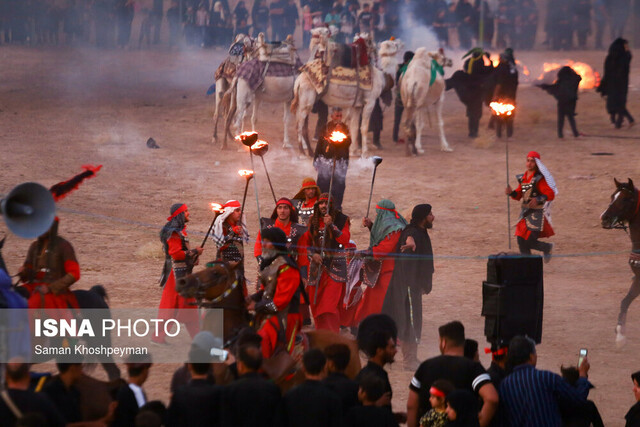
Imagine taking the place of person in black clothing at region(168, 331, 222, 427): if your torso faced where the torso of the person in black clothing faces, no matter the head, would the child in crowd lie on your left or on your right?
on your right

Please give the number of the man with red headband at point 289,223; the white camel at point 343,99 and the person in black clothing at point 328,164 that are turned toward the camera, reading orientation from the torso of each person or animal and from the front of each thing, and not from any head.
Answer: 2

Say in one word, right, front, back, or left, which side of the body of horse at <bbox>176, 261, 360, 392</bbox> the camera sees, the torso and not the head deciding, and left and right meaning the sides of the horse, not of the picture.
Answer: left

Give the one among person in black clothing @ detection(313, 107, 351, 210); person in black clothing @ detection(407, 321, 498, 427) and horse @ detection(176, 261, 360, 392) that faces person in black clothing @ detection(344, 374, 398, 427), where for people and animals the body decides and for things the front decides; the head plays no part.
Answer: person in black clothing @ detection(313, 107, 351, 210)

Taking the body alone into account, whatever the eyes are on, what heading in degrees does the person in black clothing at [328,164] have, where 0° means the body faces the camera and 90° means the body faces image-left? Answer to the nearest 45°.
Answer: approximately 0°

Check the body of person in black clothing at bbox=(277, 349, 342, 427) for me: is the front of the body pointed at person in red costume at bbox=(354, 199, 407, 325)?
yes

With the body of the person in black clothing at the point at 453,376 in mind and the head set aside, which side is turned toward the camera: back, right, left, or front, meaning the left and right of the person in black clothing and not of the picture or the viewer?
back

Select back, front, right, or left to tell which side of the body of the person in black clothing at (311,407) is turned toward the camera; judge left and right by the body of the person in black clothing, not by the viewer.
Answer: back

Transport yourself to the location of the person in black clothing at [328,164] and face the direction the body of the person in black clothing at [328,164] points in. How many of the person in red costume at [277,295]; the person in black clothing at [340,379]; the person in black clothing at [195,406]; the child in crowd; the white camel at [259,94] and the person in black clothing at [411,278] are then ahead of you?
5

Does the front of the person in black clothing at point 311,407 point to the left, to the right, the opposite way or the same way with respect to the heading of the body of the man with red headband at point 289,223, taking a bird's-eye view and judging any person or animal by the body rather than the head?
the opposite way
